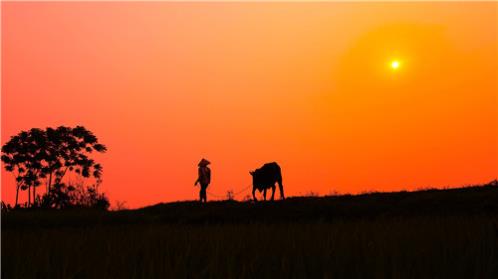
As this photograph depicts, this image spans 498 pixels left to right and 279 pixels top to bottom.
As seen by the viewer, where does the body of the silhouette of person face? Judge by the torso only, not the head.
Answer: to the viewer's left

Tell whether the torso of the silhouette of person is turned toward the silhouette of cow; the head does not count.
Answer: no
